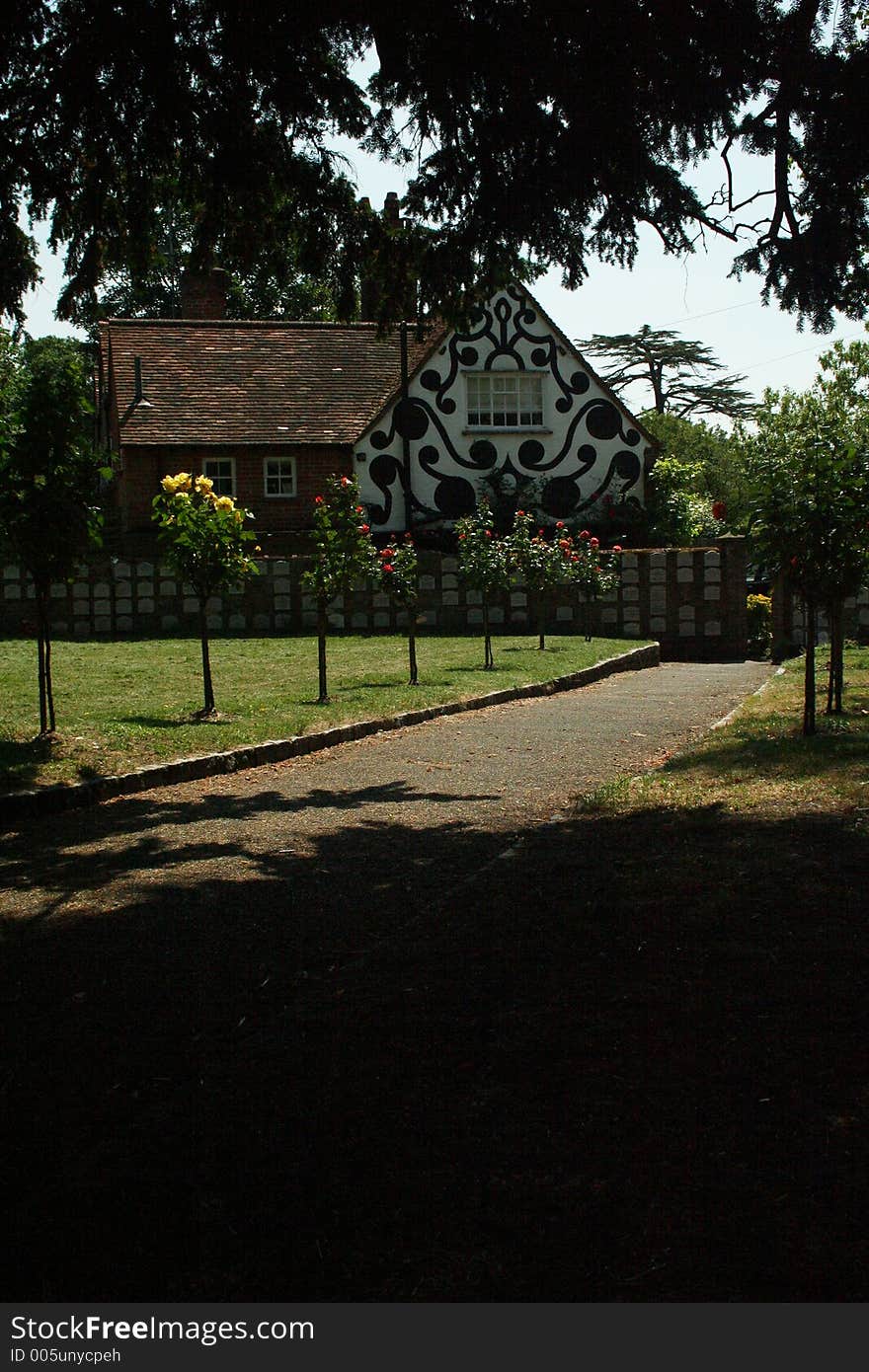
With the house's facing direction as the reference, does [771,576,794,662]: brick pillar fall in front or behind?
in front

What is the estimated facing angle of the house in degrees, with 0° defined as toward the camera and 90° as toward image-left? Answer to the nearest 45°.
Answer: approximately 0°

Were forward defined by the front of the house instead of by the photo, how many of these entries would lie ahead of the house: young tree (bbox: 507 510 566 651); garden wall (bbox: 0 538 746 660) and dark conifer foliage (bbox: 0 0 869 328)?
3

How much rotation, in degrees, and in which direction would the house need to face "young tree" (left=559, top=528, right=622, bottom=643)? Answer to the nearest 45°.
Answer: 0° — it already faces it

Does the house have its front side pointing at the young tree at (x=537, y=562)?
yes

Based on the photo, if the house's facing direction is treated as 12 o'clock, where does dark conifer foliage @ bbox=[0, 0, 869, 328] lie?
The dark conifer foliage is roughly at 12 o'clock from the house.

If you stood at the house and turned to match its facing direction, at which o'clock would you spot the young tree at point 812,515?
The young tree is roughly at 12 o'clock from the house.

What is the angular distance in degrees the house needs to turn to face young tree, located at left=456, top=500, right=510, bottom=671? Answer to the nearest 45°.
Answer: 0° — it already faces it

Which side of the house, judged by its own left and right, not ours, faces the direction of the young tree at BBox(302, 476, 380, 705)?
front
